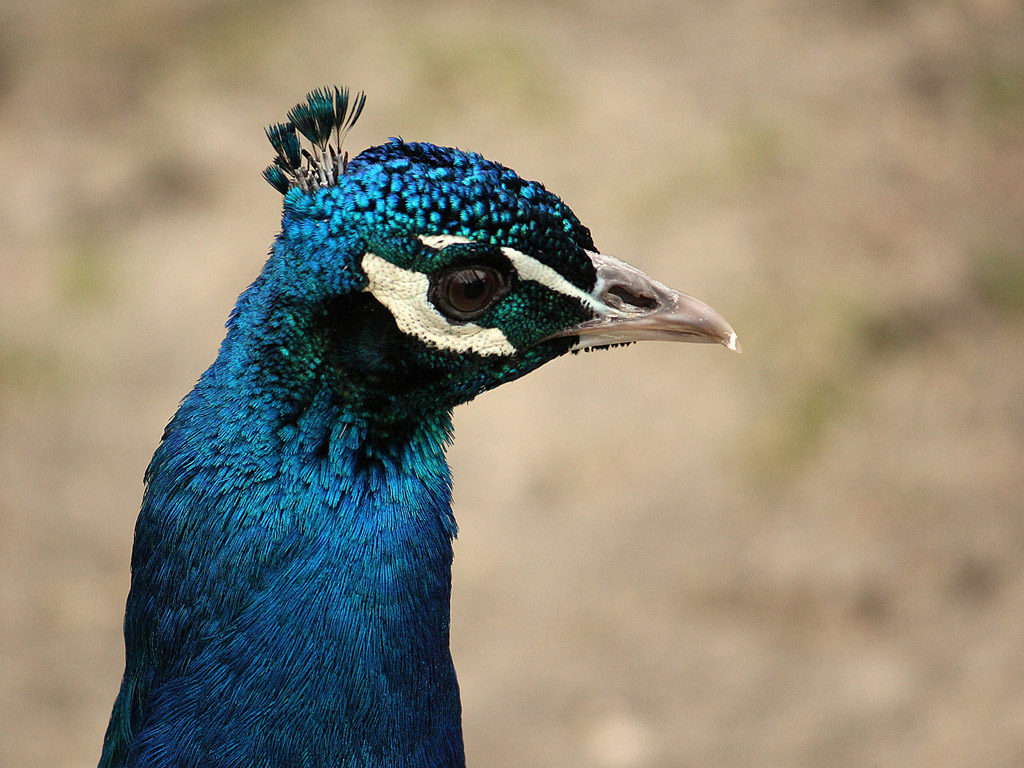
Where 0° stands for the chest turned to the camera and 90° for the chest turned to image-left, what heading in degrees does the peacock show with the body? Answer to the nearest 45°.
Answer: approximately 270°
